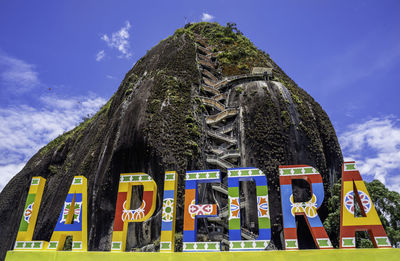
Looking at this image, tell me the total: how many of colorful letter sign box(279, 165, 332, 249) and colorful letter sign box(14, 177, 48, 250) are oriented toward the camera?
2

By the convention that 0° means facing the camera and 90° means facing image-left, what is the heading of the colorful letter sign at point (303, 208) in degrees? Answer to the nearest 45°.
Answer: approximately 0°

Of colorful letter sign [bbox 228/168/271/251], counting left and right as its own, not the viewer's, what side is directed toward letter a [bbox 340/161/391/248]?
left

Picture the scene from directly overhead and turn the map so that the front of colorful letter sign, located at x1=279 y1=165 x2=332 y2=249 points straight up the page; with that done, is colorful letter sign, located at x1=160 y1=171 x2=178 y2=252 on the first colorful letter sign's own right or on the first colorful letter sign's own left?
on the first colorful letter sign's own right

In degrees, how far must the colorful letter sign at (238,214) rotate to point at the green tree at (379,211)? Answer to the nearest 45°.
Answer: approximately 135° to its left

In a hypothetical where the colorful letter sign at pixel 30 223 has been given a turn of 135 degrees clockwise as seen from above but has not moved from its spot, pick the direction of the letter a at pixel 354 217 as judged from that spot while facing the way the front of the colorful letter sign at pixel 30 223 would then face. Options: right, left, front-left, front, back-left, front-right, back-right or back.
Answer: back

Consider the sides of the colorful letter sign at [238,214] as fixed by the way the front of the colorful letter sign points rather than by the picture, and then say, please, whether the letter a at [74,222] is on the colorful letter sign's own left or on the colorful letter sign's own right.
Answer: on the colorful letter sign's own right

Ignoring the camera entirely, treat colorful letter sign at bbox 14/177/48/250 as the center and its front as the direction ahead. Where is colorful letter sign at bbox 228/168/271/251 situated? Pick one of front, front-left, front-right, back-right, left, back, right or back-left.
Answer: front-left

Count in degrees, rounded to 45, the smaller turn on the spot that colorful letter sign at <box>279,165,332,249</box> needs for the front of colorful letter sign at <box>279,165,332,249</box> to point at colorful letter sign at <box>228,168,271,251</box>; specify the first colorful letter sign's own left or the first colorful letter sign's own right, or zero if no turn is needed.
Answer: approximately 90° to the first colorful letter sign's own right

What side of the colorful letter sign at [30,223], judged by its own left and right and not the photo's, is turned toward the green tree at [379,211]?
left

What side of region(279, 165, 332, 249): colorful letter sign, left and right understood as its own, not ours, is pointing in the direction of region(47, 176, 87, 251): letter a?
right

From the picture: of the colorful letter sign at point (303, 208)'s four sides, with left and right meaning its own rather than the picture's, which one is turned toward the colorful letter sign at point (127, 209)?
right
